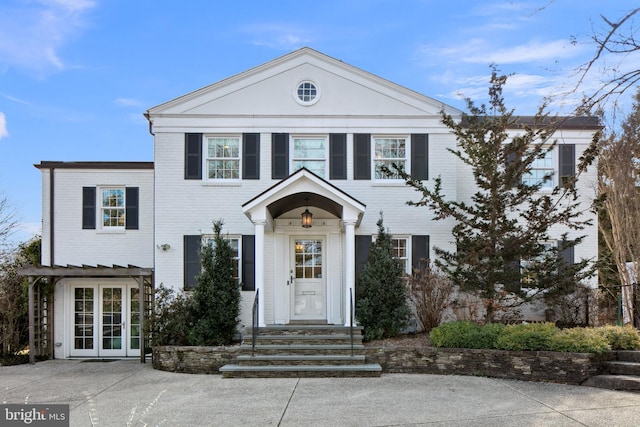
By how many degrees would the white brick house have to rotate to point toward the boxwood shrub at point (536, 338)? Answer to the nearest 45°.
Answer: approximately 45° to its left

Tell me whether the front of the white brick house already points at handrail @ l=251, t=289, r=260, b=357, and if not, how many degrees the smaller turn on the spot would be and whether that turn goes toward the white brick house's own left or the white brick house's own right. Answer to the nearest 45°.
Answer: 0° — it already faces it

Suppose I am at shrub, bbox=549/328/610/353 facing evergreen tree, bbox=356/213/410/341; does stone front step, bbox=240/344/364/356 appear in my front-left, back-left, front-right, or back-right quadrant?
front-left

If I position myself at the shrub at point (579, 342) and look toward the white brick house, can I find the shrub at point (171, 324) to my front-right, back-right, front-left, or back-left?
front-left

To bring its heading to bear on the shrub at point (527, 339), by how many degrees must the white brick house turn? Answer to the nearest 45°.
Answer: approximately 45° to its left

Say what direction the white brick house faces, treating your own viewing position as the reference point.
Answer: facing the viewer

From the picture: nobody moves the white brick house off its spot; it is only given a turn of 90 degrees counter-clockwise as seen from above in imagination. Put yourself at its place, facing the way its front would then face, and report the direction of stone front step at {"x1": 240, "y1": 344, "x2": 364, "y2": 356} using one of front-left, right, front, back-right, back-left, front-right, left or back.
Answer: right

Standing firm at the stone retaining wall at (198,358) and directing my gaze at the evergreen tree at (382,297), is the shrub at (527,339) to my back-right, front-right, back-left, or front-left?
front-right

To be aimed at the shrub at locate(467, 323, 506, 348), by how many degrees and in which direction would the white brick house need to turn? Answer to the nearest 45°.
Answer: approximately 45° to its left
